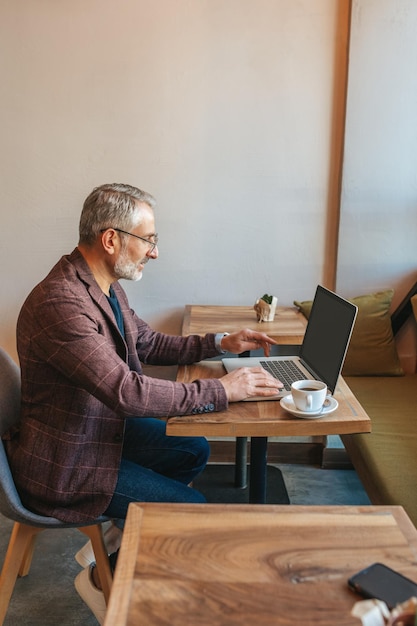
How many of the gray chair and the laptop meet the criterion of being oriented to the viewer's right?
1

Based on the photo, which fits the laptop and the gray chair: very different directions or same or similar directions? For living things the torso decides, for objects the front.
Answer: very different directions

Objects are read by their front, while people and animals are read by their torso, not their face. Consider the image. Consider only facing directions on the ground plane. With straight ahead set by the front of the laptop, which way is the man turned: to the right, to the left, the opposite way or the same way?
the opposite way

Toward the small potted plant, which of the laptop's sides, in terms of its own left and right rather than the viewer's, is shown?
right

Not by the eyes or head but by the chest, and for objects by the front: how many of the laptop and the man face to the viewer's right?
1

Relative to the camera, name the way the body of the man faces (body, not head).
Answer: to the viewer's right

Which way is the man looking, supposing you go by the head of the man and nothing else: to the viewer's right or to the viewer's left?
to the viewer's right

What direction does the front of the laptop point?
to the viewer's left

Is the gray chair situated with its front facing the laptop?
yes

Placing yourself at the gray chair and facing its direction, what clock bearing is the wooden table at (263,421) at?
The wooden table is roughly at 1 o'clock from the gray chair.

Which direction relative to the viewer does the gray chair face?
to the viewer's right
